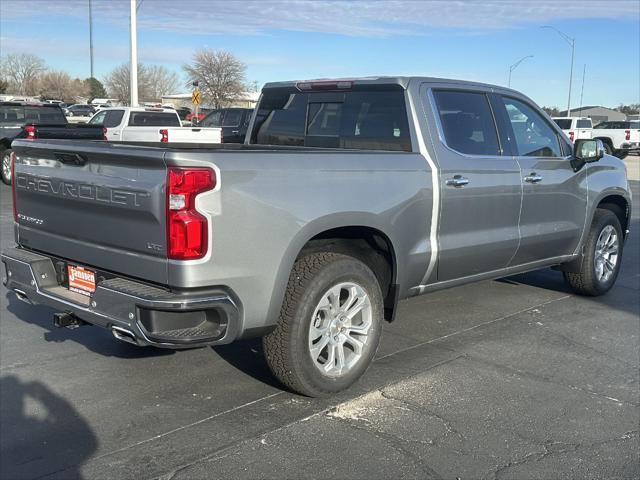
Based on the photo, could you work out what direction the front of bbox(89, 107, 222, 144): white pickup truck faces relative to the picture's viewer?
facing away from the viewer and to the left of the viewer

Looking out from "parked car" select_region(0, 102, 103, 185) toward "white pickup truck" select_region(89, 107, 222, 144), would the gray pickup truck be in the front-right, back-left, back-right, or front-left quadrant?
back-right

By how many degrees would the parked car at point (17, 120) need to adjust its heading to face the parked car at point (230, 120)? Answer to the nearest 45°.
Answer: approximately 90° to its right

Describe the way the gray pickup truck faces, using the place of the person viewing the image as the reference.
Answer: facing away from the viewer and to the right of the viewer

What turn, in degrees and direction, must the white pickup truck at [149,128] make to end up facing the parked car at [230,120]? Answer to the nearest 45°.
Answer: approximately 90° to its right

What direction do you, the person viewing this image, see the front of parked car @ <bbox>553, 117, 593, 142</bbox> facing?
facing away from the viewer and to the left of the viewer
